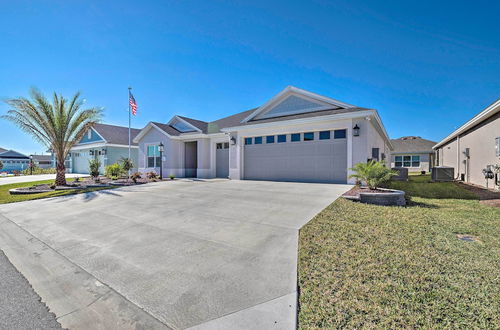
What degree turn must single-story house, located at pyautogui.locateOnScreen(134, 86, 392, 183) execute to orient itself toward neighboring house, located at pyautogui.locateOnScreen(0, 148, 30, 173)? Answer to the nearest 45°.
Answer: approximately 90° to its right

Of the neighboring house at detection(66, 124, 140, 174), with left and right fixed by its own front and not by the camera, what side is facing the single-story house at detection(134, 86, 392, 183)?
left

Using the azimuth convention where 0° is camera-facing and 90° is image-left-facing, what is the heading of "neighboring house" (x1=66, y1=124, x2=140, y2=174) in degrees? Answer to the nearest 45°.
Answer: approximately 45°

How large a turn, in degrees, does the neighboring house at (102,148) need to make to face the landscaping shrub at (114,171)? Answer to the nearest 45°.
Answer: approximately 45° to its left

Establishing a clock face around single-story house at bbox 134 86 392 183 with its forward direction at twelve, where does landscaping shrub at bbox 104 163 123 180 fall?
The landscaping shrub is roughly at 2 o'clock from the single-story house.

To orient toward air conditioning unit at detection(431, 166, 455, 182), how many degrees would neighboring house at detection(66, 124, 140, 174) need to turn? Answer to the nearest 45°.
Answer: approximately 90° to its left

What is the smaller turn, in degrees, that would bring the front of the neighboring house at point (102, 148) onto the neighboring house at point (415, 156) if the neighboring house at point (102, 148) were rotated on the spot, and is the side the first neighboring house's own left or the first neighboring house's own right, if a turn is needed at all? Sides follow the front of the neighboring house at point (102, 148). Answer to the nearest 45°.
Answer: approximately 90° to the first neighboring house's own left

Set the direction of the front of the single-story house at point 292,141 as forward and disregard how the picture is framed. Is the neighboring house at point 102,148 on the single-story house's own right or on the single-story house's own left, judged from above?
on the single-story house's own right

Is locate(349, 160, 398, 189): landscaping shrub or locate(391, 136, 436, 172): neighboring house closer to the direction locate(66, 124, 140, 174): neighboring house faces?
the landscaping shrub

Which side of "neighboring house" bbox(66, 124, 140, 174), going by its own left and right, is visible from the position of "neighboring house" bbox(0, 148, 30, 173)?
right

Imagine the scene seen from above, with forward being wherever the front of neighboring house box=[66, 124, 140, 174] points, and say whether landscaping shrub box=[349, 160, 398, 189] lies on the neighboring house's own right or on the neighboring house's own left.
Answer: on the neighboring house's own left

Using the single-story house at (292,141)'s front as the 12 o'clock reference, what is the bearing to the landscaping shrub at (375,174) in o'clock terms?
The landscaping shrub is roughly at 10 o'clock from the single-story house.

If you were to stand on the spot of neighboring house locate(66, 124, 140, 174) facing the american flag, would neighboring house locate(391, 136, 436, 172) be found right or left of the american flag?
left
